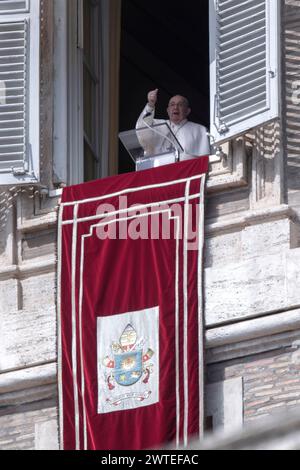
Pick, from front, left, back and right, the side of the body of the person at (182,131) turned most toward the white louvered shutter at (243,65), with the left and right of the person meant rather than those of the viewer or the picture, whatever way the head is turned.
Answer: left

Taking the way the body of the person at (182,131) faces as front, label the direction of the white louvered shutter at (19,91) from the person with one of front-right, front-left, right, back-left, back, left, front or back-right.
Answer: front-right

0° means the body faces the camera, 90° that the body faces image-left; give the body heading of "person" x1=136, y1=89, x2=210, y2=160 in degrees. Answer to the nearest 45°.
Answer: approximately 45°
